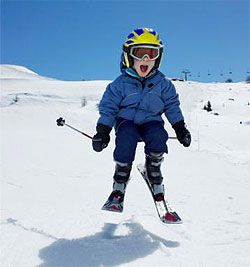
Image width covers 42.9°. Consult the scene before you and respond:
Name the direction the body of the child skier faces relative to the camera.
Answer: toward the camera

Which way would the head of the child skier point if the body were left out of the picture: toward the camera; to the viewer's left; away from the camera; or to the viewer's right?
toward the camera
